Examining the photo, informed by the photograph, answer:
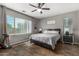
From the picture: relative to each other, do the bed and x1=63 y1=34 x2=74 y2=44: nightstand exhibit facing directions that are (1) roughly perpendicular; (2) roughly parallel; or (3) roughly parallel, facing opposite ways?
roughly parallel

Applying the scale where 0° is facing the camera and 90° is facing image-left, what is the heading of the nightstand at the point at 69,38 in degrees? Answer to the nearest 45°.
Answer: approximately 45°

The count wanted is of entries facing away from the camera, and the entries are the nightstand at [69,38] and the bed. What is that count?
0
